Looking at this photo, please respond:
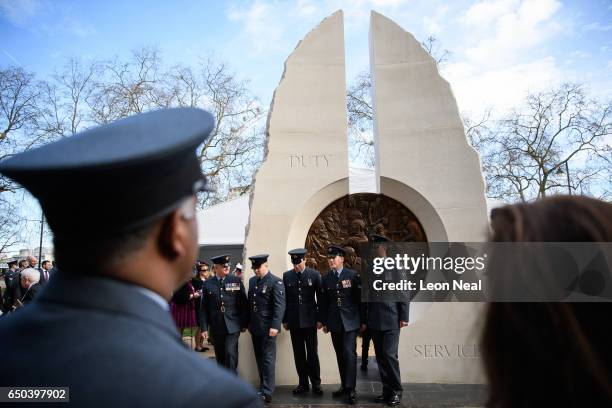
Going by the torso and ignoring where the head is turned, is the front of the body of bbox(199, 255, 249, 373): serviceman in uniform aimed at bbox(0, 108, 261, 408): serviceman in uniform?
yes

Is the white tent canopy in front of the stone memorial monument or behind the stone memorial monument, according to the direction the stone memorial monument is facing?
behind

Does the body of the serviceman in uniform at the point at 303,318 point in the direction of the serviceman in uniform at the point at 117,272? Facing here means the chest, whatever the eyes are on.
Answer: yes

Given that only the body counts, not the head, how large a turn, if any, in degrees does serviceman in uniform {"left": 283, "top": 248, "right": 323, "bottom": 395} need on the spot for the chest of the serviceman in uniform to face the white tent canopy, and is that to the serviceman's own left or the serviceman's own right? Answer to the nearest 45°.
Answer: approximately 180°

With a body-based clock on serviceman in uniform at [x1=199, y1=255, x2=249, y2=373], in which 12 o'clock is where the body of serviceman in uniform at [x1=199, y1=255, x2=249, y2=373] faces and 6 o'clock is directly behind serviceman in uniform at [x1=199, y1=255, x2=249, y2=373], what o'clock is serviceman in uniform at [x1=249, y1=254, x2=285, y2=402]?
serviceman in uniform at [x1=249, y1=254, x2=285, y2=402] is roughly at 10 o'clock from serviceman in uniform at [x1=199, y1=255, x2=249, y2=373].

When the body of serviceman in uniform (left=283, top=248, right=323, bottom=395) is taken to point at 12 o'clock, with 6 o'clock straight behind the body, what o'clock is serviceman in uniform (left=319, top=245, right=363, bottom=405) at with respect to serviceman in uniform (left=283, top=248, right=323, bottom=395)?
serviceman in uniform (left=319, top=245, right=363, bottom=405) is roughly at 10 o'clock from serviceman in uniform (left=283, top=248, right=323, bottom=395).

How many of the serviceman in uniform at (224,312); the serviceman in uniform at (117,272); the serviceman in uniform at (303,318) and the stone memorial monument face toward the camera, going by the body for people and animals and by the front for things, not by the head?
3

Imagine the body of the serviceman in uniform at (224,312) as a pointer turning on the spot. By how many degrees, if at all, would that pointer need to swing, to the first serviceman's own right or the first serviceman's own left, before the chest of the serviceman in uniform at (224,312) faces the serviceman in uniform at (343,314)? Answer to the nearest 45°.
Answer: approximately 45° to the first serviceman's own left

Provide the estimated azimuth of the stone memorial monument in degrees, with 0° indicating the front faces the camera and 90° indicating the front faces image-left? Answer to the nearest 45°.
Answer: approximately 0°

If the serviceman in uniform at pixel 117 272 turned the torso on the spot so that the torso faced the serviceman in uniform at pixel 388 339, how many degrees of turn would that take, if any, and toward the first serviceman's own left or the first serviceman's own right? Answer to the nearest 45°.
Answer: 0° — they already face them

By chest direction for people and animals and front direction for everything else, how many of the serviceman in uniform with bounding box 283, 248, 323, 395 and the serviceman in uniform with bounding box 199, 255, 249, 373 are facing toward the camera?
2
